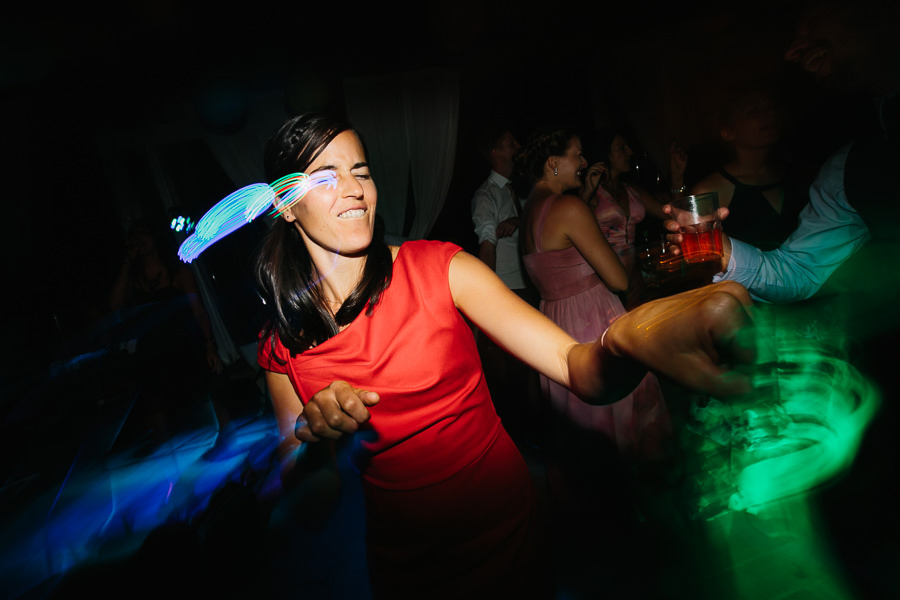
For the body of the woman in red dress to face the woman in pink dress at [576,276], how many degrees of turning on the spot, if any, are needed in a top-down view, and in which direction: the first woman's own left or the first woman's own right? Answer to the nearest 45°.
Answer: approximately 135° to the first woman's own left

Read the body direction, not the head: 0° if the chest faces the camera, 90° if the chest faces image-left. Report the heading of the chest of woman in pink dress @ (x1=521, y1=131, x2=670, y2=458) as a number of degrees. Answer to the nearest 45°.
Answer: approximately 225°

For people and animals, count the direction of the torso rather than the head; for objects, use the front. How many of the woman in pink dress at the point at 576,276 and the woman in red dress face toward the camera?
1

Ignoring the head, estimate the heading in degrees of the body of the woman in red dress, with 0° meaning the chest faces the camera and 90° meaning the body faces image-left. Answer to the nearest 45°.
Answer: approximately 0°

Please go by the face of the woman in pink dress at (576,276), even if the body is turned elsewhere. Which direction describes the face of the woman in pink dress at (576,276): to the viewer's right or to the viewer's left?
to the viewer's right

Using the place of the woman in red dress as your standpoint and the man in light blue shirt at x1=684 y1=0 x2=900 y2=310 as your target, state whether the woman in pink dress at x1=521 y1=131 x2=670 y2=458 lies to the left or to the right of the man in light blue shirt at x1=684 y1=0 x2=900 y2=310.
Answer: left

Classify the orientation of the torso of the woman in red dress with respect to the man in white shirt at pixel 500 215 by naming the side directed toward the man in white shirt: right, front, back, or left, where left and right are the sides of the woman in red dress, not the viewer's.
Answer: back

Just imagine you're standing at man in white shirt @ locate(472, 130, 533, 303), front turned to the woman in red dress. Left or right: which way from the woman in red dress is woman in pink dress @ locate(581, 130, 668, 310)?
left

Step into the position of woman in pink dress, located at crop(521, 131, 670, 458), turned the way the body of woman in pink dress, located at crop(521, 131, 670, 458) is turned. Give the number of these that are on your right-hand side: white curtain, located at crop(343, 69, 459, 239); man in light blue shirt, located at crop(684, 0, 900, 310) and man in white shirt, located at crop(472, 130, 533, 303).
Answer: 1

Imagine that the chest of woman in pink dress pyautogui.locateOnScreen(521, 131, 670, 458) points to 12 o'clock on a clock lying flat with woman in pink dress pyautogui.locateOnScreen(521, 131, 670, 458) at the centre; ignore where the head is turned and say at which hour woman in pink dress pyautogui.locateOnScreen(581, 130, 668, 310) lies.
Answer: woman in pink dress pyautogui.locateOnScreen(581, 130, 668, 310) is roughly at 11 o'clock from woman in pink dress pyautogui.locateOnScreen(521, 131, 670, 458).

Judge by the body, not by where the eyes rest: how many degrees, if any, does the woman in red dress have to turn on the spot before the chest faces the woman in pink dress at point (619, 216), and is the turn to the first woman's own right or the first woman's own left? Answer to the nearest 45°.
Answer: approximately 135° to the first woman's own left

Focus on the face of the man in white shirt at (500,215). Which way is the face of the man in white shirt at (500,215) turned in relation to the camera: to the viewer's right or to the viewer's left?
to the viewer's right
